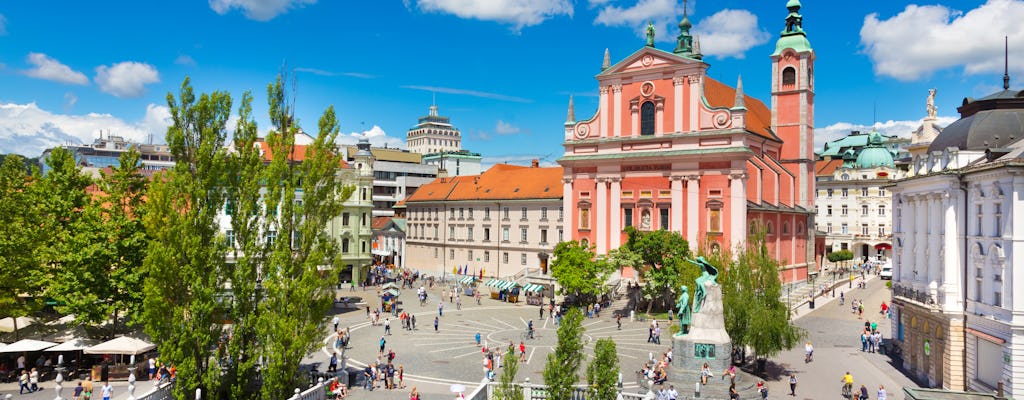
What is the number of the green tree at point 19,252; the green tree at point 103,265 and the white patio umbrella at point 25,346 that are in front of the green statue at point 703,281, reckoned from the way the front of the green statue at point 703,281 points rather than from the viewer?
3

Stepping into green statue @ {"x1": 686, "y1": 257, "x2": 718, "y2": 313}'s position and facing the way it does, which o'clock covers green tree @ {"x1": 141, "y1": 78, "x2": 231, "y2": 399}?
The green tree is roughly at 11 o'clock from the green statue.

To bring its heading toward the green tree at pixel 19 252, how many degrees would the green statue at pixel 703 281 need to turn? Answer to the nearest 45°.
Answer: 0° — it already faces it

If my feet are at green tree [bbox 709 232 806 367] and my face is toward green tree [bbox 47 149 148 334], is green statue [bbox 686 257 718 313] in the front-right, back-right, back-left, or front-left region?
front-left

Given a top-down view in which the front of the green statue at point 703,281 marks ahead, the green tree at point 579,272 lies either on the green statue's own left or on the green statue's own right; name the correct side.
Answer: on the green statue's own right

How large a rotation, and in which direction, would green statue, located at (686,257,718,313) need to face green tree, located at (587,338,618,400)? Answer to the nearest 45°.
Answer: approximately 90° to its left

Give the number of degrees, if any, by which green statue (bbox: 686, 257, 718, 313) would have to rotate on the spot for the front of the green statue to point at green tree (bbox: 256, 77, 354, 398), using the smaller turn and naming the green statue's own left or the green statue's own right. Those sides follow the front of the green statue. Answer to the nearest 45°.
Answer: approximately 45° to the green statue's own left

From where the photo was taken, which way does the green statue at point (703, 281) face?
to the viewer's left

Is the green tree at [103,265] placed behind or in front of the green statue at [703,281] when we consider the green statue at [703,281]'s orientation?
in front

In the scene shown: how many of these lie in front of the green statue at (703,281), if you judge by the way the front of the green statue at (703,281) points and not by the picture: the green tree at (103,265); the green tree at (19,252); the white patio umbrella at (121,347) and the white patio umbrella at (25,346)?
4
